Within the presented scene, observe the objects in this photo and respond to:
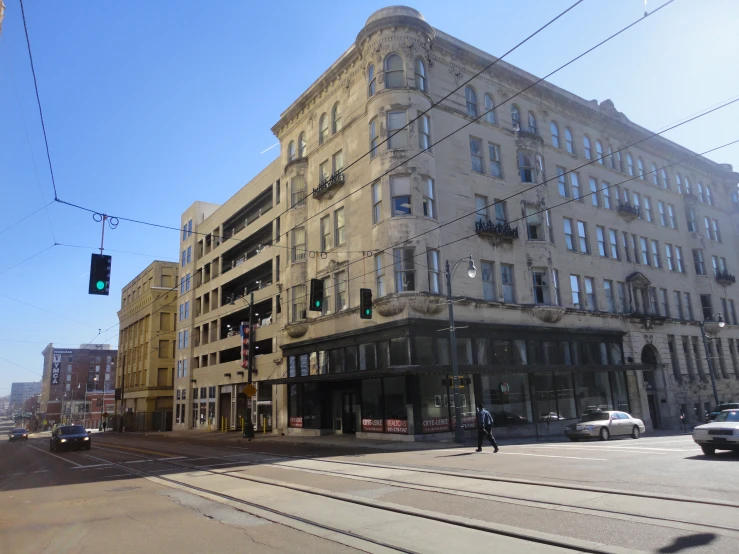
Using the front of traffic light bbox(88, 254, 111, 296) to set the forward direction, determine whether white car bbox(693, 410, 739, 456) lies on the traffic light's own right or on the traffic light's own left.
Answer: on the traffic light's own left

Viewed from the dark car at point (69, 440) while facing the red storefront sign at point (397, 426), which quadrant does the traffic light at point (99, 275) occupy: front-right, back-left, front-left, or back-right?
front-right

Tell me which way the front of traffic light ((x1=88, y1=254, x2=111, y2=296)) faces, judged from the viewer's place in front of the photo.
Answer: facing the viewer

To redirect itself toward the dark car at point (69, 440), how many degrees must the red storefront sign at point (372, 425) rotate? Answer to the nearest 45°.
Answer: approximately 90° to its right

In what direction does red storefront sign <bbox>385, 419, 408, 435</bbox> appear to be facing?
toward the camera

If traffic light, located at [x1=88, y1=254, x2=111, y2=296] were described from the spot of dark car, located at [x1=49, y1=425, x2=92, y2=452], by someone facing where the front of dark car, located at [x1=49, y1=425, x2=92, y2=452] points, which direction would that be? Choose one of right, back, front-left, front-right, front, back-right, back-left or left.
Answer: front

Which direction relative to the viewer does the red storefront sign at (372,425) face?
toward the camera

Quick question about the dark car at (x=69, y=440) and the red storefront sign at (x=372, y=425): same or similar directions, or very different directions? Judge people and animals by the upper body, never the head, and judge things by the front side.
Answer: same or similar directions
